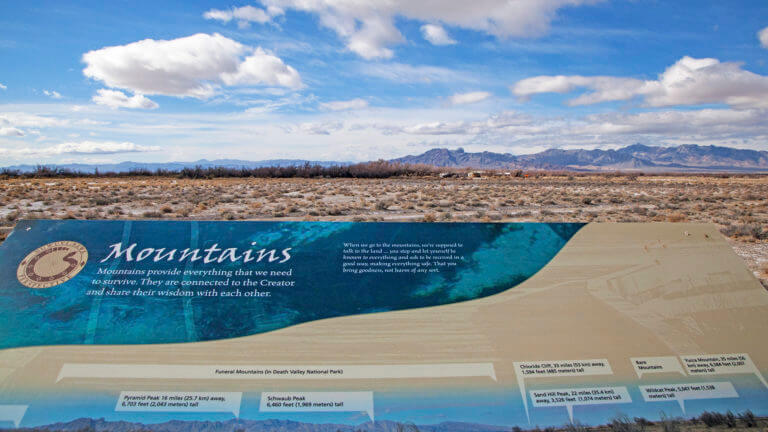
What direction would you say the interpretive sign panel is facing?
toward the camera

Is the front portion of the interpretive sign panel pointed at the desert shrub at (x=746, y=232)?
no
